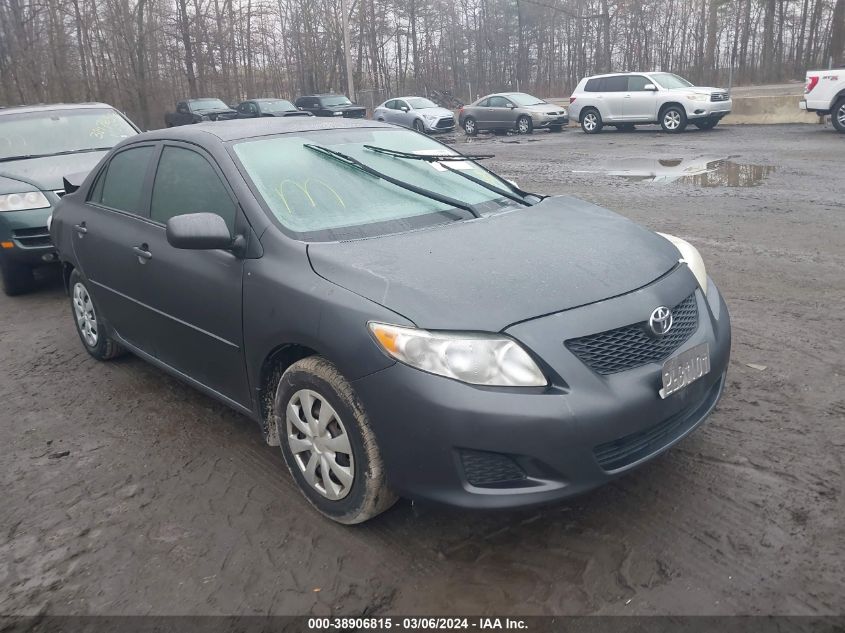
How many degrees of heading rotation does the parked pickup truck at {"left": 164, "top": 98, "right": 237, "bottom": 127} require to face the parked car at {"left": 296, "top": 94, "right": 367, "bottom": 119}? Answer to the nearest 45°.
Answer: approximately 45° to its left

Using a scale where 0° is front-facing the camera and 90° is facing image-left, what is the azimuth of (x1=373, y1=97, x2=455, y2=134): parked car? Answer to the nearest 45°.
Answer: approximately 315°

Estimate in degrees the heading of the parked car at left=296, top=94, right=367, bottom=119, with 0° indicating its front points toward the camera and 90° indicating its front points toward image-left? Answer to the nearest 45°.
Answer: approximately 315°

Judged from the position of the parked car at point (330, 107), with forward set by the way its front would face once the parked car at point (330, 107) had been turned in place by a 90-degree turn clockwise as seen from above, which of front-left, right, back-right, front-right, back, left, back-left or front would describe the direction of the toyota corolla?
front-left

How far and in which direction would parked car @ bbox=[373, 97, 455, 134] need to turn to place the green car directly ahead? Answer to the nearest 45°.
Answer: approximately 45° to its right

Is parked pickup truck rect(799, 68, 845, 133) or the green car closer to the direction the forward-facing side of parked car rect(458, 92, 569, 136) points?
the parked pickup truck

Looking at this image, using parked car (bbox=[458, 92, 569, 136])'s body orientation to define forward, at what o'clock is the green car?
The green car is roughly at 2 o'clock from the parked car.

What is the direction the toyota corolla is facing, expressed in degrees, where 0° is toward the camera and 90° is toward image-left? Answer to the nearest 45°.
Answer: approximately 315°

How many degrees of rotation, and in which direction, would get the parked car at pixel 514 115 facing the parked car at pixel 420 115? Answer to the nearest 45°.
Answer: approximately 135° to its right

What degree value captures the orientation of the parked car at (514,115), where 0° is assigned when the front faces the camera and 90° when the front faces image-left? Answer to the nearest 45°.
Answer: approximately 315°
